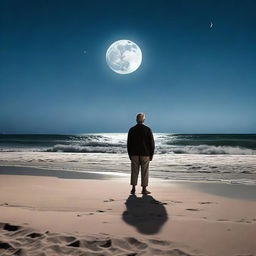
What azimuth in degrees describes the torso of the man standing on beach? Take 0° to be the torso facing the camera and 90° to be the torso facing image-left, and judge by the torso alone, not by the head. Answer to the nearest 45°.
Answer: approximately 180°
